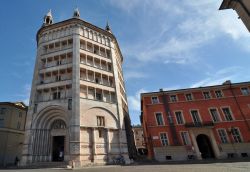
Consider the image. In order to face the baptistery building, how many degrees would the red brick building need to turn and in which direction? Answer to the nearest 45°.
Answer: approximately 45° to its right

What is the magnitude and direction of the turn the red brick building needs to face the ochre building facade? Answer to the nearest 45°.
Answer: approximately 90° to its right

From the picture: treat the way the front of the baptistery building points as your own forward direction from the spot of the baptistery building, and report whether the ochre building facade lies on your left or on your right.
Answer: on your right

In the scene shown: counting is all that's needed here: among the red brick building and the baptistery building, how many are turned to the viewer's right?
0

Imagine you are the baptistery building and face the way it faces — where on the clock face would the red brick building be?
The red brick building is roughly at 8 o'clock from the baptistery building.

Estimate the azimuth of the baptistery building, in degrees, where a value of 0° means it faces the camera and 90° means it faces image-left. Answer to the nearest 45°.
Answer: approximately 45°

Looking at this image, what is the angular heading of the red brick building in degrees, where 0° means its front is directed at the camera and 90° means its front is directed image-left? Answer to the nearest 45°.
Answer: approximately 0°
